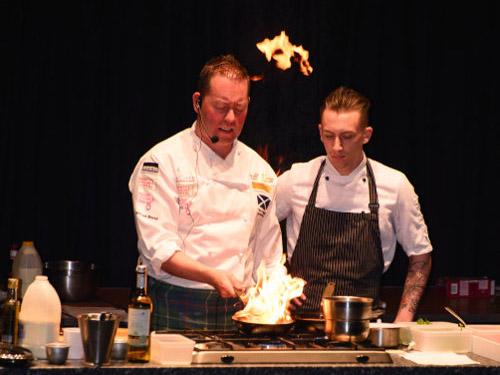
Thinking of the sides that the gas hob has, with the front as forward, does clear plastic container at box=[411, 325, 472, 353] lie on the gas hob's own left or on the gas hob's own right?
on the gas hob's own left

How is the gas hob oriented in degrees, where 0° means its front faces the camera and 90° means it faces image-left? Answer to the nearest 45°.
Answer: approximately 0°

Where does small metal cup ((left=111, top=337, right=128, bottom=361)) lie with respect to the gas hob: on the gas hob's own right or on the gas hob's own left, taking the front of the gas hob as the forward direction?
on the gas hob's own right

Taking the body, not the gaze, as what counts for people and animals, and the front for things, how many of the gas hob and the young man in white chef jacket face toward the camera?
2

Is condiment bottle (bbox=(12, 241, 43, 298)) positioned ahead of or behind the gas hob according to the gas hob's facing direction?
behind

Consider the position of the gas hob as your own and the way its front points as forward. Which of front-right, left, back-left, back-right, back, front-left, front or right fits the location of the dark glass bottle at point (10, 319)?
right

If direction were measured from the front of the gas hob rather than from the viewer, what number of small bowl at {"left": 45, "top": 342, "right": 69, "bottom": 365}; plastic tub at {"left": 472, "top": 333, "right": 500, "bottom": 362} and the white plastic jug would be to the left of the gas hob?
1

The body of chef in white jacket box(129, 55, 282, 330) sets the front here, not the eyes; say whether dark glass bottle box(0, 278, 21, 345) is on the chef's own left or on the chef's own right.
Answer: on the chef's own right

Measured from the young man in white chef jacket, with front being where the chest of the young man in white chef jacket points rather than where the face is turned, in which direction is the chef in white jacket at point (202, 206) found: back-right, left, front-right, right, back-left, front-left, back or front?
front-right

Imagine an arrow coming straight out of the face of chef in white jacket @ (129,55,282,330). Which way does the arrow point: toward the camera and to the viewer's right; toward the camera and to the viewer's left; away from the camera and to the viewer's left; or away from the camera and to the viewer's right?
toward the camera and to the viewer's right

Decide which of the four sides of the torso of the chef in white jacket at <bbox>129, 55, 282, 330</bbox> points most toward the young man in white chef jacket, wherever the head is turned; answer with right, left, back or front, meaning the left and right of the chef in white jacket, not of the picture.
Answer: left
